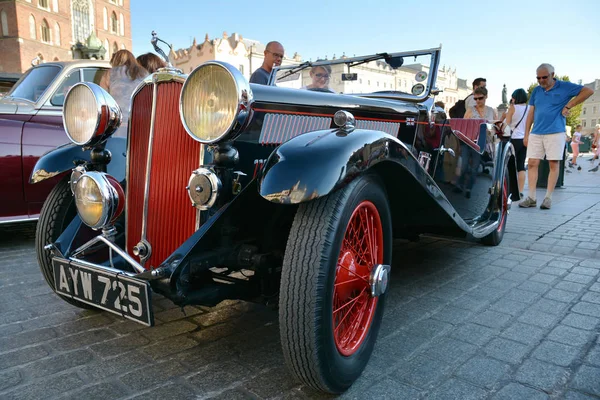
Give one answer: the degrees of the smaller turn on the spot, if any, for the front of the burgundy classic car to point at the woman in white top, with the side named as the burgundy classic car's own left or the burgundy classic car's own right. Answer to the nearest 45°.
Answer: approximately 135° to the burgundy classic car's own left

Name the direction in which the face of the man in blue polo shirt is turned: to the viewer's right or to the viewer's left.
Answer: to the viewer's left

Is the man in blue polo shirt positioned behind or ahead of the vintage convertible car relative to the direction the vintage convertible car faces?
behind

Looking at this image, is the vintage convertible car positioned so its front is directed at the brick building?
no

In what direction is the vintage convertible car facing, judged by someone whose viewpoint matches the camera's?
facing the viewer and to the left of the viewer

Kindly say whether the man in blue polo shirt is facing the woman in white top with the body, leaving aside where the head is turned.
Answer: no

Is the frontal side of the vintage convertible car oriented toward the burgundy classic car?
no

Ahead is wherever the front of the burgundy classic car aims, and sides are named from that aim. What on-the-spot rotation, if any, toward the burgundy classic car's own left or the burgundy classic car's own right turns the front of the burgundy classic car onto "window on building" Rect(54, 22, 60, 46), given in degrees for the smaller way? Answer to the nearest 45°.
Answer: approximately 135° to the burgundy classic car's own right

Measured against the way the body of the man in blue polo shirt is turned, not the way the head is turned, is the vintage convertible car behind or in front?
in front

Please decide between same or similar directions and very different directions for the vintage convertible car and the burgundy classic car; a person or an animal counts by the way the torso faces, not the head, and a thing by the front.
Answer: same or similar directions

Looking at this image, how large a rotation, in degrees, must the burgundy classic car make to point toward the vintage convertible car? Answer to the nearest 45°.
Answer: approximately 45° to its left

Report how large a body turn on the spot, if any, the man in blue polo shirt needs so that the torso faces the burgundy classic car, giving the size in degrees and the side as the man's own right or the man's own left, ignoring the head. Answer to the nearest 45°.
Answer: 0° — they already face it

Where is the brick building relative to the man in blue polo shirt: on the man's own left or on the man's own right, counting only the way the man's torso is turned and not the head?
on the man's own right
